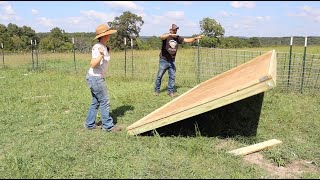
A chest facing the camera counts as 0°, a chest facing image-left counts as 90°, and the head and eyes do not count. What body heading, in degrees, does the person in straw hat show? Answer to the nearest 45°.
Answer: approximately 270°

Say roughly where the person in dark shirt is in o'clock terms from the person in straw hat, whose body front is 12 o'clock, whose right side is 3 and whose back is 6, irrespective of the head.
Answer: The person in dark shirt is roughly at 10 o'clock from the person in straw hat.

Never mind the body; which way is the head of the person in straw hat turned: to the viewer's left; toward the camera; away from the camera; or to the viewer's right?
to the viewer's right

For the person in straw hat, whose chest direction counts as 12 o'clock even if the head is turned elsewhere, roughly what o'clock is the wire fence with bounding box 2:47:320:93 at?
The wire fence is roughly at 10 o'clock from the person in straw hat.

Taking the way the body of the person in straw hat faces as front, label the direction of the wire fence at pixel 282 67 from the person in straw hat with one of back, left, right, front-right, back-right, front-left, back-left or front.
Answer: front-left
